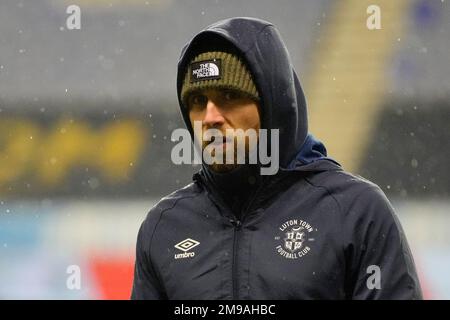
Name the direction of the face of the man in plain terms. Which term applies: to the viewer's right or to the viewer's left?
to the viewer's left

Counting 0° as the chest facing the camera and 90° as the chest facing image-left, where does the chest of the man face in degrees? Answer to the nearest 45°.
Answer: approximately 45°
